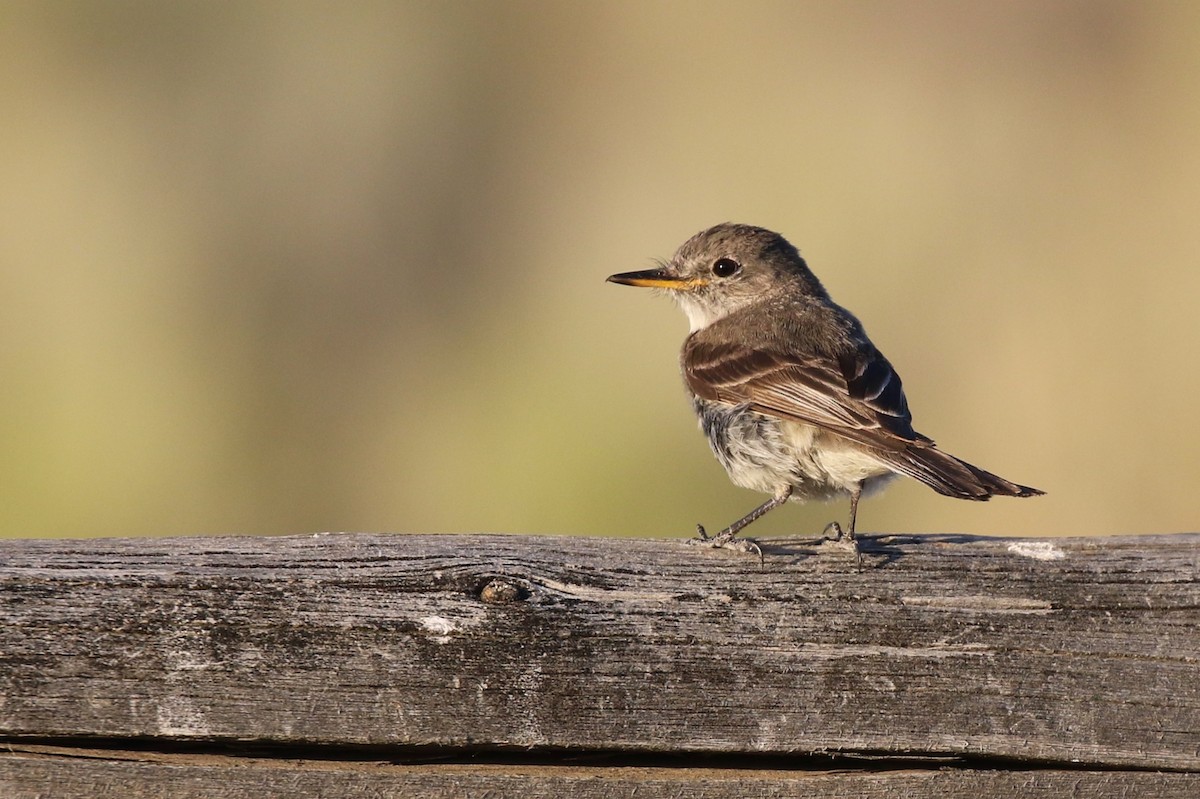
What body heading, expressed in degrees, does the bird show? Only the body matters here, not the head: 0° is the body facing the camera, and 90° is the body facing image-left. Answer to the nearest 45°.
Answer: approximately 90°

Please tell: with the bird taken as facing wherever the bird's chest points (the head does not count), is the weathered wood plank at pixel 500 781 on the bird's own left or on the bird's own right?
on the bird's own left
